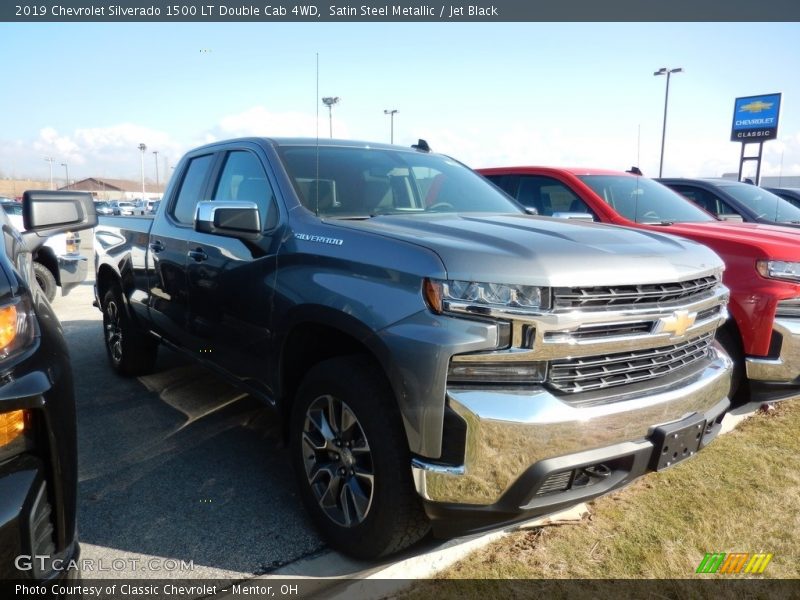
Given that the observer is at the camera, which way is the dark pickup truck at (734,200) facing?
facing the viewer and to the right of the viewer

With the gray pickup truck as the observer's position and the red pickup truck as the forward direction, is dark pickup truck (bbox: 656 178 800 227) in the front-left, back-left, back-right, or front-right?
front-left

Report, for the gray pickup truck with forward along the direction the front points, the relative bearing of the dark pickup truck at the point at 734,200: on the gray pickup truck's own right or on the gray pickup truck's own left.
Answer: on the gray pickup truck's own left

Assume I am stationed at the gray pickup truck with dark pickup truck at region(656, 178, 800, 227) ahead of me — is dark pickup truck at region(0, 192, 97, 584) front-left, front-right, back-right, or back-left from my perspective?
back-left

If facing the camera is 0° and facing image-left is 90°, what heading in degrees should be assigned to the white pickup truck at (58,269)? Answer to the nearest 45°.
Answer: approximately 315°

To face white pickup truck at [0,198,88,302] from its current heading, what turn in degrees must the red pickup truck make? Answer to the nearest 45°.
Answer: approximately 135° to its right

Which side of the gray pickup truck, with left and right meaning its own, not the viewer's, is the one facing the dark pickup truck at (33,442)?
right

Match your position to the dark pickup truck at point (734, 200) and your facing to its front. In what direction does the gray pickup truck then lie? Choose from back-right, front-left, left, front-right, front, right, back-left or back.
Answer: front-right

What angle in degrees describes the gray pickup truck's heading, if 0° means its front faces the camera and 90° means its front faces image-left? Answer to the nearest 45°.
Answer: approximately 315°

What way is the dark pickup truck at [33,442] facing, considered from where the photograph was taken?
facing the viewer

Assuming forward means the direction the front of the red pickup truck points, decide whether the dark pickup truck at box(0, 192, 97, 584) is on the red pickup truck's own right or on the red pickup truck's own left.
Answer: on the red pickup truck's own right

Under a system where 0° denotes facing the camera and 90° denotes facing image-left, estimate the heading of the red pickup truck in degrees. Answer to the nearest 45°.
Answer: approximately 315°

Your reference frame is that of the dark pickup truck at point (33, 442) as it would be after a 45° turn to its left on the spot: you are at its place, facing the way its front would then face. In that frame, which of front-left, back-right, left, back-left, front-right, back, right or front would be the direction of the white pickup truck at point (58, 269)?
back-left

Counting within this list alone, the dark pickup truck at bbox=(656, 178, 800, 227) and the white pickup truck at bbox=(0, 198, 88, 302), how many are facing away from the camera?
0

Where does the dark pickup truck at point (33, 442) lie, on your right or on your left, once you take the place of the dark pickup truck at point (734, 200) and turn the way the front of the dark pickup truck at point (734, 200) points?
on your right

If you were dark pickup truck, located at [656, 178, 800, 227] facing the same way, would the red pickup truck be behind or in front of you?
in front
